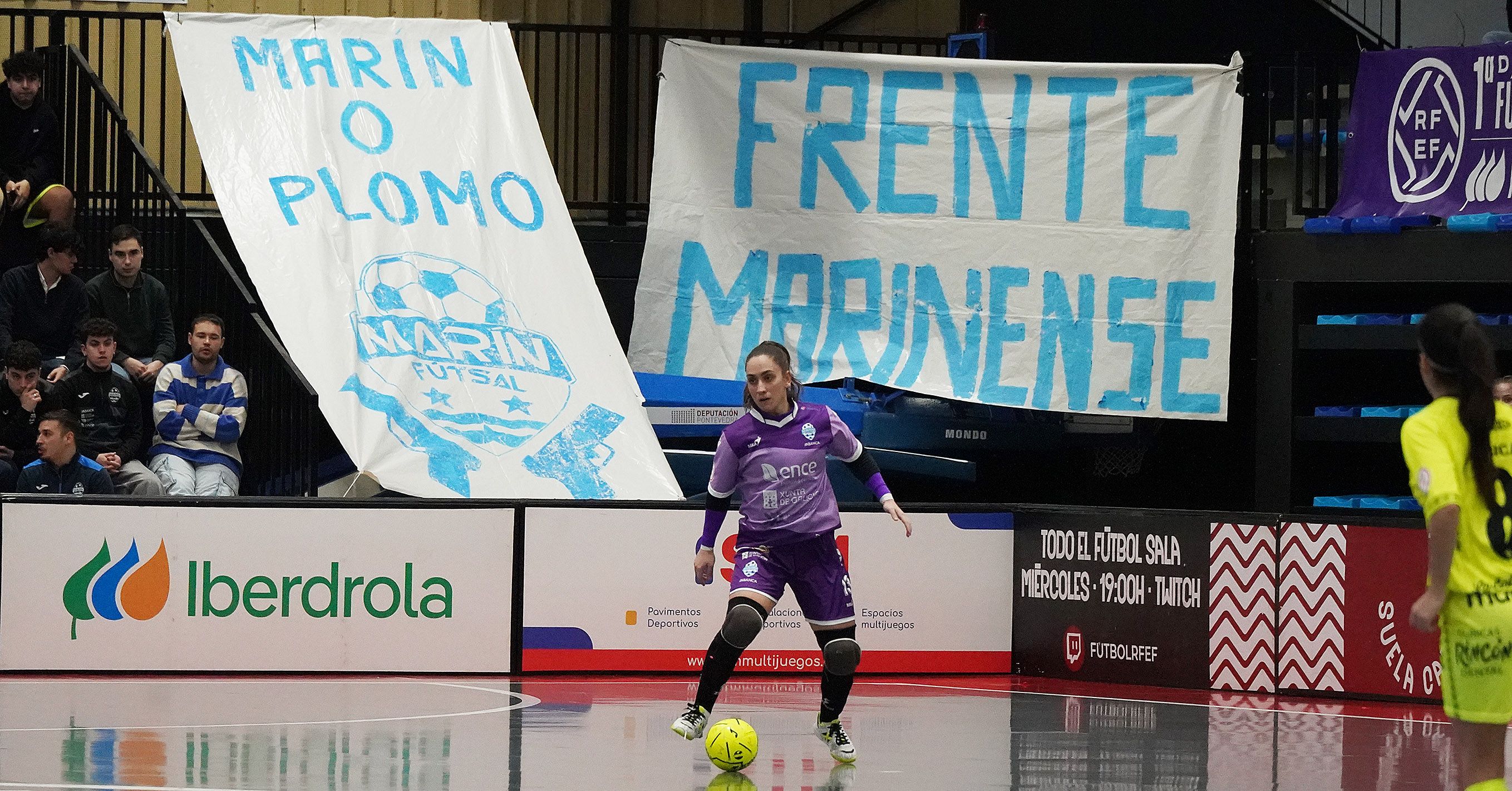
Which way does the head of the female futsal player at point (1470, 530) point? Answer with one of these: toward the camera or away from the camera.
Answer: away from the camera

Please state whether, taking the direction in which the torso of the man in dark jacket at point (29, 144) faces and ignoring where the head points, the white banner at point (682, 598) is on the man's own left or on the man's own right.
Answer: on the man's own left

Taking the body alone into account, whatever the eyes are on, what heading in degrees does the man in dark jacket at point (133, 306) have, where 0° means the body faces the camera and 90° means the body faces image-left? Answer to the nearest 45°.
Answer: approximately 0°

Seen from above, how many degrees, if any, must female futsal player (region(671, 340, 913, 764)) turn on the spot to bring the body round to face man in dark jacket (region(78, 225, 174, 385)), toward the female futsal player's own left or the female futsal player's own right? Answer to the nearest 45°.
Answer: approximately 135° to the female futsal player's own right

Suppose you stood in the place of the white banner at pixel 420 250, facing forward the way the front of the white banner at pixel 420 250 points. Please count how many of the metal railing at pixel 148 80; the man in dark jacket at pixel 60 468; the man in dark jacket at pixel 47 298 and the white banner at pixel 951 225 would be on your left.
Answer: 1

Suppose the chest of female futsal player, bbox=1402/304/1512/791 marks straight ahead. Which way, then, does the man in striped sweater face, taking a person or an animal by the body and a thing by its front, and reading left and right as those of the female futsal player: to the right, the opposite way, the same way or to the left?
the opposite way

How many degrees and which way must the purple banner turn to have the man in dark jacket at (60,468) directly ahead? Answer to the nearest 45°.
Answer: approximately 45° to its right

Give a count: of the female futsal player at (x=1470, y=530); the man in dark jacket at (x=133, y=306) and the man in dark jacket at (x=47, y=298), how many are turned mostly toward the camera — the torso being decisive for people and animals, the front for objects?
2

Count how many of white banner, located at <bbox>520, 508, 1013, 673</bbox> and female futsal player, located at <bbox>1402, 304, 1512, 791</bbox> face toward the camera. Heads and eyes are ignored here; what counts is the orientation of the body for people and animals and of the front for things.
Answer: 1

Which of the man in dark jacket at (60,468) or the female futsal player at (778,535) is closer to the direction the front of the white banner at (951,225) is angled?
the female futsal player
